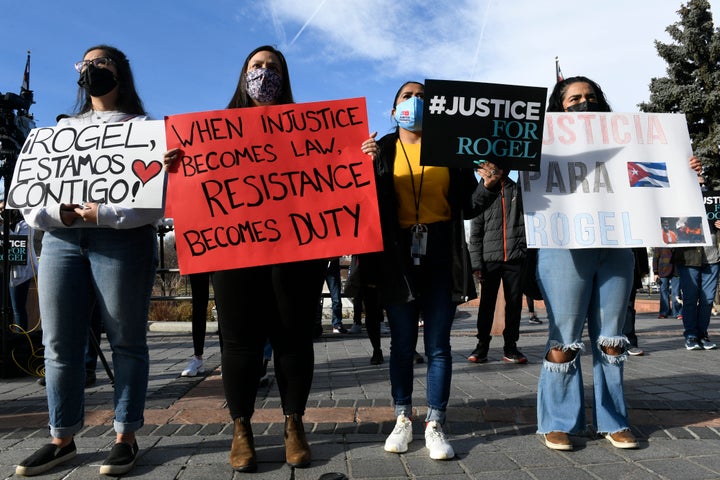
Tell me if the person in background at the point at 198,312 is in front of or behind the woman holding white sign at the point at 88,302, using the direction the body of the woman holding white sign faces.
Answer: behind

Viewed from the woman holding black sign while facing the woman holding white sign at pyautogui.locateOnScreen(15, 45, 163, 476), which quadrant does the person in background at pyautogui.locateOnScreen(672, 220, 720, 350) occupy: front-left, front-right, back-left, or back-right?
back-right

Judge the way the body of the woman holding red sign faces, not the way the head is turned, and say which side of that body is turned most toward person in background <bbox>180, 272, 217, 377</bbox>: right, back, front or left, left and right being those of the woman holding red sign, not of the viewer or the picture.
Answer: back

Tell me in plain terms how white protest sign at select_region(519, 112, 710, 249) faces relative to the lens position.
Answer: facing the viewer

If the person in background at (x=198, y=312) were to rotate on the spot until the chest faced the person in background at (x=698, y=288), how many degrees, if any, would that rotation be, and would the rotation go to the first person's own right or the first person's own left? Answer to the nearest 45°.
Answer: approximately 135° to the first person's own left

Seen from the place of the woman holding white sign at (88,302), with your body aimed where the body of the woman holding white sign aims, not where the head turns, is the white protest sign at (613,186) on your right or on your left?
on your left

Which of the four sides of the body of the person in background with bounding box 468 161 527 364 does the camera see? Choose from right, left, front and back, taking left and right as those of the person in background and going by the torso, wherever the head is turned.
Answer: front

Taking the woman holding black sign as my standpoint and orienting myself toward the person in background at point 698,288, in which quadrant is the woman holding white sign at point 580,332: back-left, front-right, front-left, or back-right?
front-right
